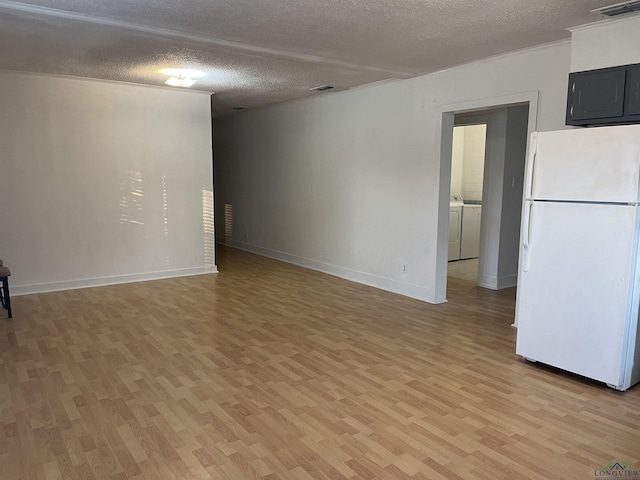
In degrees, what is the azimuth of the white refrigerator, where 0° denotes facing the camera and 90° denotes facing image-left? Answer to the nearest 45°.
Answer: approximately 45°

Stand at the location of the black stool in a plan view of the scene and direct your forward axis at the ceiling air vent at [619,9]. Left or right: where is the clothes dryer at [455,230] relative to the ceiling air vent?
left

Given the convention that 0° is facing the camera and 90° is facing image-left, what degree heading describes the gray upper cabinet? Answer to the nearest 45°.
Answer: approximately 45°

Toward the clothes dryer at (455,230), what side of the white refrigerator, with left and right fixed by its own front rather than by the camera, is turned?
right

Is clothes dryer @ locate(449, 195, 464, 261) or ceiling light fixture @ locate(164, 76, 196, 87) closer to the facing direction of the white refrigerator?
the ceiling light fixture
